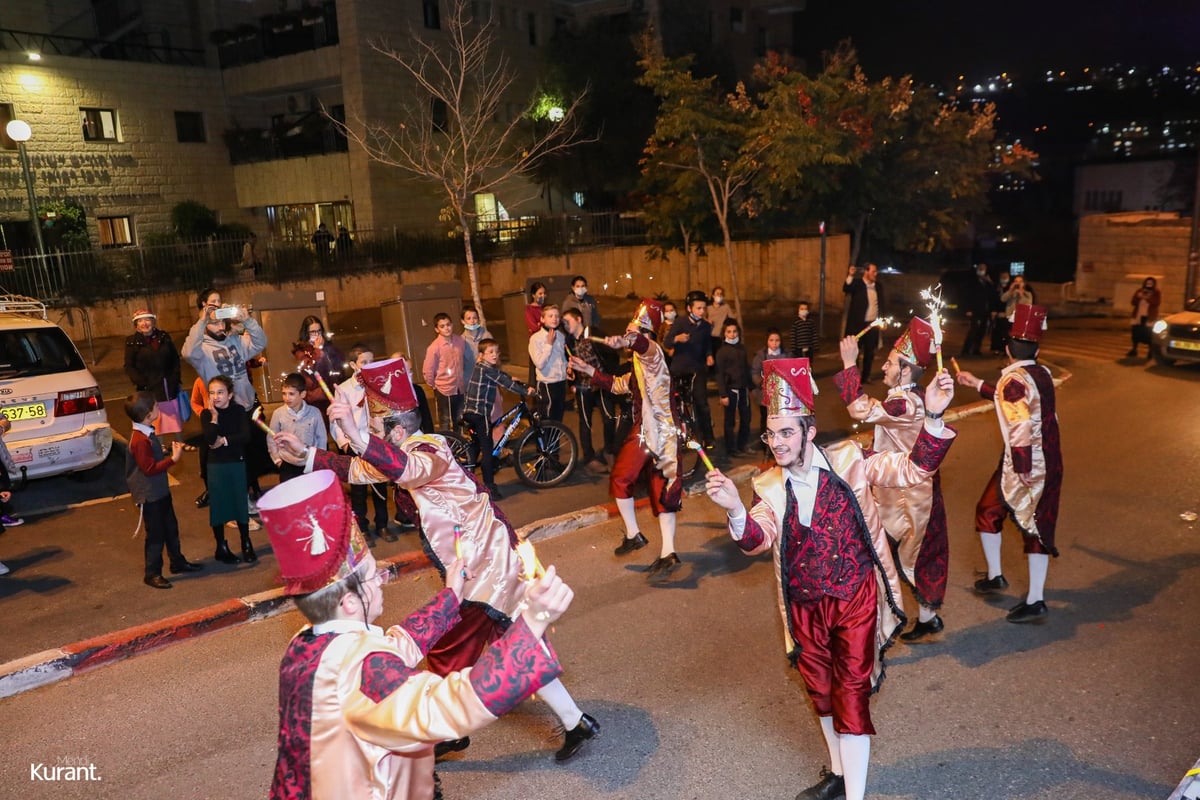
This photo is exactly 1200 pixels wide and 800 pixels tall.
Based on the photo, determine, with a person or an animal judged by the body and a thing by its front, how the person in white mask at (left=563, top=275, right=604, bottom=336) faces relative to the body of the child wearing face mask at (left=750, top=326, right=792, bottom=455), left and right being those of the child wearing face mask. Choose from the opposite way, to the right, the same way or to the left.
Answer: the same way

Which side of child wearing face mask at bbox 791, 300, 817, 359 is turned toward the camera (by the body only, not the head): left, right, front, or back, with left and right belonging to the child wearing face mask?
front

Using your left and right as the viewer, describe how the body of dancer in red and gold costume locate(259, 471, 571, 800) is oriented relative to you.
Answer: facing away from the viewer and to the right of the viewer

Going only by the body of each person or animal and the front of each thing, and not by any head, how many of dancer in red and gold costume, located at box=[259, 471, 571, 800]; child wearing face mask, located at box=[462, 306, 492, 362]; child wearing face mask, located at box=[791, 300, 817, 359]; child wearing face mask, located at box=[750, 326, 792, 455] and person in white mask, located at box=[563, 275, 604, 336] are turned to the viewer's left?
0

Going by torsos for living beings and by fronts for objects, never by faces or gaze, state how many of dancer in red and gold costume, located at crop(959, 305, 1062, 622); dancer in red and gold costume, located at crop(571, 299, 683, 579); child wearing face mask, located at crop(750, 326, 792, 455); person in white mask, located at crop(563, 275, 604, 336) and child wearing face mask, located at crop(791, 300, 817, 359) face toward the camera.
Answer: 3

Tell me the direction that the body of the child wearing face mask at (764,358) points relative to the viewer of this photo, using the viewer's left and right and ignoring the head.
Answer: facing the viewer

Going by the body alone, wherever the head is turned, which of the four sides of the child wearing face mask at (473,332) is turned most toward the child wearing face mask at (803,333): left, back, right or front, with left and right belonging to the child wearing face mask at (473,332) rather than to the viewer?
left

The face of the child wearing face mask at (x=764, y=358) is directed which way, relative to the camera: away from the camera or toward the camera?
toward the camera

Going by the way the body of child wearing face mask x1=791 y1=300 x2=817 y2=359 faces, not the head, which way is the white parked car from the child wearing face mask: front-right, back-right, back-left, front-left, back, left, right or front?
front-right

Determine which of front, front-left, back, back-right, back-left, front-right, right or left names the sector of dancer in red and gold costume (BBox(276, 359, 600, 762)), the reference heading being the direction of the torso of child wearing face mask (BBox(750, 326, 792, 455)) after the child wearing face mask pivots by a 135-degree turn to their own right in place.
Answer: back-left

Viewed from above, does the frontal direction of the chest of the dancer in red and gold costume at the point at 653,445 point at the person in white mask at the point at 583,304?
no

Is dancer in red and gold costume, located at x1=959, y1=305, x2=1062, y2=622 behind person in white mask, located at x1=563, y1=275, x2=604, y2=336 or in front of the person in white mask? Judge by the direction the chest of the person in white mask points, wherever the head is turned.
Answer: in front
